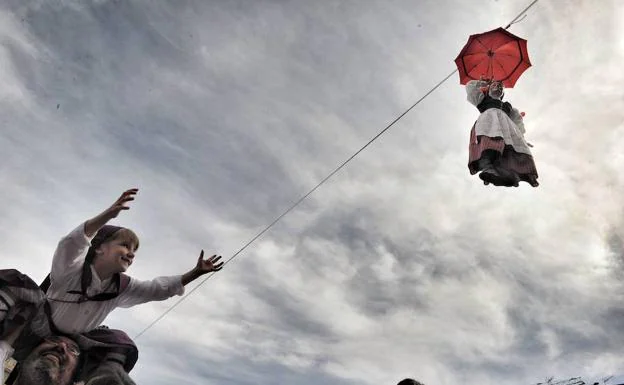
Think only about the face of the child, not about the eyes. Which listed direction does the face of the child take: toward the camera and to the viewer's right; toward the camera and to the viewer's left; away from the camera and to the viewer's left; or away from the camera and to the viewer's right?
toward the camera and to the viewer's right

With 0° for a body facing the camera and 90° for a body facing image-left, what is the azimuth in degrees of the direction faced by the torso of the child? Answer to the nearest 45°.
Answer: approximately 315°
